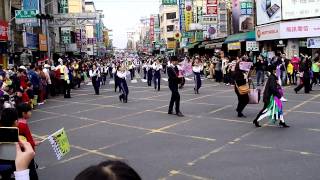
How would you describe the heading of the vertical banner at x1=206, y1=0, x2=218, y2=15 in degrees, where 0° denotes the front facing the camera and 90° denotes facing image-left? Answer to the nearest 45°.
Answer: approximately 0°

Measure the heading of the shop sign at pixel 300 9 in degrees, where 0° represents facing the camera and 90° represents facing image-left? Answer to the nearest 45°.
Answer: approximately 45°

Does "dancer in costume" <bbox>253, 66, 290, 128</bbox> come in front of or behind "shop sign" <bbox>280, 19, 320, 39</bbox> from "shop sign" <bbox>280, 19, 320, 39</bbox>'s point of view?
in front

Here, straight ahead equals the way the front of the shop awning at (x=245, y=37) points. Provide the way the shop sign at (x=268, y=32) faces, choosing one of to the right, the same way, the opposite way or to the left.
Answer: the same way

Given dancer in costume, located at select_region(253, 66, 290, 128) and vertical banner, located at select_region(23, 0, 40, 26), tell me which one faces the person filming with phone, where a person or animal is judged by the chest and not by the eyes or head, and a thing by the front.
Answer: the vertical banner

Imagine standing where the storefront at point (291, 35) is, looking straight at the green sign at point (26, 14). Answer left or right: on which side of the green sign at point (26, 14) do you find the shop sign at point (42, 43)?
right

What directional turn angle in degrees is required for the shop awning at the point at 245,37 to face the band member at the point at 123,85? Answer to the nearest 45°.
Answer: approximately 45° to its left

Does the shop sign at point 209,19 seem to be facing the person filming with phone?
yes

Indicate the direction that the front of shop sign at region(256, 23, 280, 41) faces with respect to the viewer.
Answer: facing the viewer and to the left of the viewer

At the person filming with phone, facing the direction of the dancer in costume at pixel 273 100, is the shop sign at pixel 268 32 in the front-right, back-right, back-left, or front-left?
front-left

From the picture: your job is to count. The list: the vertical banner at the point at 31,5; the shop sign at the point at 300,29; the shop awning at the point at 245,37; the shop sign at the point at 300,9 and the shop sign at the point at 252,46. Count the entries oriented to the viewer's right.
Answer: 0

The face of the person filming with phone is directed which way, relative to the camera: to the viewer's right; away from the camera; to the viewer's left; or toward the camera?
away from the camera

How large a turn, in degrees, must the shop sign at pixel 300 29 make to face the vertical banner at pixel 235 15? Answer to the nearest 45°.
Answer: approximately 90° to its right

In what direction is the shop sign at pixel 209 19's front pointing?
toward the camera

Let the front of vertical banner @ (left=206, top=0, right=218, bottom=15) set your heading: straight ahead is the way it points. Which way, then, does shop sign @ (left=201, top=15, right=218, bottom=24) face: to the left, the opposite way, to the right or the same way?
the same way
